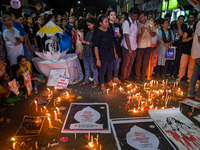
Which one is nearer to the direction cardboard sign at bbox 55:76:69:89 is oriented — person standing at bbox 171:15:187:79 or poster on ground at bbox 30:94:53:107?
the poster on ground

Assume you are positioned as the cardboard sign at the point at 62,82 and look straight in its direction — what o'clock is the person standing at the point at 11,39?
The person standing is roughly at 4 o'clock from the cardboard sign.

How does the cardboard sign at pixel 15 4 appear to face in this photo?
toward the camera

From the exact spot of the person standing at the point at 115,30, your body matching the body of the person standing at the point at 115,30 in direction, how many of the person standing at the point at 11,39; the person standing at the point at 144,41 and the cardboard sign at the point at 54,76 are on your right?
2

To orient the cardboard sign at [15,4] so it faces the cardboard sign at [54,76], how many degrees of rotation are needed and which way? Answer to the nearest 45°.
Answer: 0° — it already faces it

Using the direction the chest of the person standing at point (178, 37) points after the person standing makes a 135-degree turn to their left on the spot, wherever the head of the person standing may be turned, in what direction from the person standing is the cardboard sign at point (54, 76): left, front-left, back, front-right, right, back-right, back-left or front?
back-right

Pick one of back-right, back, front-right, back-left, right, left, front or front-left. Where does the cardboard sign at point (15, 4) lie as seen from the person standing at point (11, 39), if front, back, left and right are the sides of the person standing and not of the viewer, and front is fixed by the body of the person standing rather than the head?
back-left

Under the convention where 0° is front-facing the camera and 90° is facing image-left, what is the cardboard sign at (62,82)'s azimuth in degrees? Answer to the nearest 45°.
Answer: approximately 0°

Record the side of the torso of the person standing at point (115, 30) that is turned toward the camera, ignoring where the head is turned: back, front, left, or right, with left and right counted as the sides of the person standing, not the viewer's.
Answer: front

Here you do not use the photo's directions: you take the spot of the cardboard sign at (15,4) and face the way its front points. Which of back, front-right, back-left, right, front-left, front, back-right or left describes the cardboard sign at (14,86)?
front
